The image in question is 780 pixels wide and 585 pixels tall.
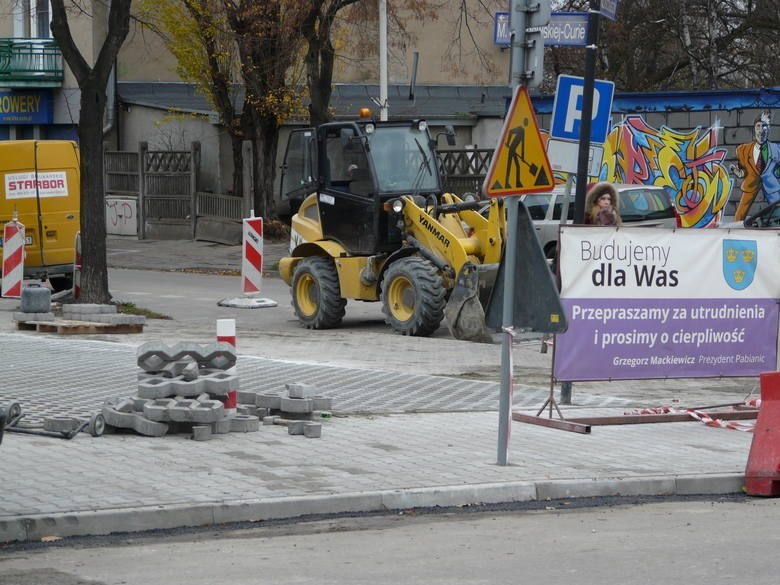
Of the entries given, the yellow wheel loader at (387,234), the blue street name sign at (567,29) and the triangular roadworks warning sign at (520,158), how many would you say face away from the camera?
0

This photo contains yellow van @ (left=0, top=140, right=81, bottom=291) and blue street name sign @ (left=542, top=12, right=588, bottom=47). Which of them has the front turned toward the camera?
the blue street name sign

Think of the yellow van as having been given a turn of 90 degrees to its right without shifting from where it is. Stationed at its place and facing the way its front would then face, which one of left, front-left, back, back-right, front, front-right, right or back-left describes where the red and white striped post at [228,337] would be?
right

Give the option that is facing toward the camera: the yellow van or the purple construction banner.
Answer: the purple construction banner

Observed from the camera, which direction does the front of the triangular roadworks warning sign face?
facing the viewer and to the right of the viewer

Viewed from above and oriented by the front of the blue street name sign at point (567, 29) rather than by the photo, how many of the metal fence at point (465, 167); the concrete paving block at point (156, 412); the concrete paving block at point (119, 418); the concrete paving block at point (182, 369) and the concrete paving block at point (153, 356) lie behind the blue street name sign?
1

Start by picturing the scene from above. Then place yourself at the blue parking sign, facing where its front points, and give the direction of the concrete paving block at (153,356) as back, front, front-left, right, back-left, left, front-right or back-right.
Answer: front-right

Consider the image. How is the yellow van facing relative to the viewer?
away from the camera

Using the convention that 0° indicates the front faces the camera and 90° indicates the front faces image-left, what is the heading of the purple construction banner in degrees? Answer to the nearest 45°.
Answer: approximately 0°

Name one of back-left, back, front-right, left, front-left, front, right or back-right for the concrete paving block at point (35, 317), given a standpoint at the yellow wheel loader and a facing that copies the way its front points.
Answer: back-right

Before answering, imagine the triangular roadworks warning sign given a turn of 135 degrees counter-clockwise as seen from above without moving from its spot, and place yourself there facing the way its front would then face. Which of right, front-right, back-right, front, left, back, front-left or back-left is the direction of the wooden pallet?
front-left

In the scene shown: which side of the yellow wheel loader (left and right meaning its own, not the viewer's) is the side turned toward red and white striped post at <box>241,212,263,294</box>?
back

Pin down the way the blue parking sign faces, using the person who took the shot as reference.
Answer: facing the viewer
